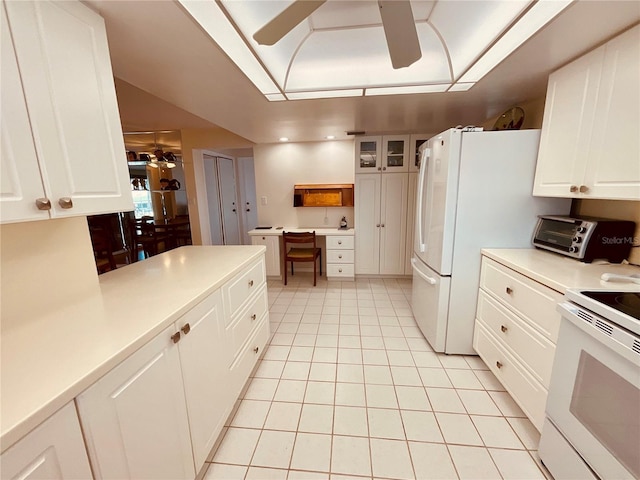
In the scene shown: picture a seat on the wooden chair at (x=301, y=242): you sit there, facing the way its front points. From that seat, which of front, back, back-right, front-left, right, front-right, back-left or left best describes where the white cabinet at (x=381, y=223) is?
right

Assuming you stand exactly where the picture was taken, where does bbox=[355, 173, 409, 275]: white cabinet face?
facing the viewer

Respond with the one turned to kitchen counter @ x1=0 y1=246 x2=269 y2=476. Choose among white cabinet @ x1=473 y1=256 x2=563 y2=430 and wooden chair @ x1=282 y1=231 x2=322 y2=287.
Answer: the white cabinet

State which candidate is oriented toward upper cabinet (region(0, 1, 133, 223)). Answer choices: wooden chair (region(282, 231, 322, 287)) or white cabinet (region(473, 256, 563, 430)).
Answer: the white cabinet

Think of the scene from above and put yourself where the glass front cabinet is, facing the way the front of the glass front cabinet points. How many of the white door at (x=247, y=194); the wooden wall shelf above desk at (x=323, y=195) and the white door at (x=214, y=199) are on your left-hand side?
0

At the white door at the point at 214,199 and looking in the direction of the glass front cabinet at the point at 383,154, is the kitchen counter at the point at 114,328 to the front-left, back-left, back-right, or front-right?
front-right

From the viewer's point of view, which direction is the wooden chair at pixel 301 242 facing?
away from the camera

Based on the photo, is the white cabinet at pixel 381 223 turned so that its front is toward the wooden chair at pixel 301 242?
no

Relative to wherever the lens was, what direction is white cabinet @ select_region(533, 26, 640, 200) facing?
facing the viewer and to the left of the viewer

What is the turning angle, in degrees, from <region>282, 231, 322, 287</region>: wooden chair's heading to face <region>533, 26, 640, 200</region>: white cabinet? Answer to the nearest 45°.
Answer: approximately 135° to its right

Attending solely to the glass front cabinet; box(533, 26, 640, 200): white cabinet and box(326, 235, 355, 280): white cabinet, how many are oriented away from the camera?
0

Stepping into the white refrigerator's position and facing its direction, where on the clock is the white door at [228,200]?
The white door is roughly at 2 o'clock from the white refrigerator.

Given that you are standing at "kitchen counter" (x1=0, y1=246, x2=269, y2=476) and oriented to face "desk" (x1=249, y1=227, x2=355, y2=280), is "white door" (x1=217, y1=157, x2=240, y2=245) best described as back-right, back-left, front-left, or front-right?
front-left

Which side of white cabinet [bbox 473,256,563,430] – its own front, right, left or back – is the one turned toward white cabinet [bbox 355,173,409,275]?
right

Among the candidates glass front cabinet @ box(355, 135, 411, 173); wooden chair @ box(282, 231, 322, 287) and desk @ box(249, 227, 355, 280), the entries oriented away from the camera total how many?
1

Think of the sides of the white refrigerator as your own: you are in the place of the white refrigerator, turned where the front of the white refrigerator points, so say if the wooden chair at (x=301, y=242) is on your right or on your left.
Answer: on your right

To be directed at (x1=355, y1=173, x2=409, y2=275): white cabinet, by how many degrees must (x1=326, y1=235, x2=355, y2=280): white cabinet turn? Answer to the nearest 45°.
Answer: approximately 90° to its left

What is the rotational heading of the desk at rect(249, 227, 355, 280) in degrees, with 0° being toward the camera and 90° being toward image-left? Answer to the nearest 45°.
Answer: approximately 0°

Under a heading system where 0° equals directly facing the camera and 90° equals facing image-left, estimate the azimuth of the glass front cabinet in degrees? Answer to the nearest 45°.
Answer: approximately 0°
